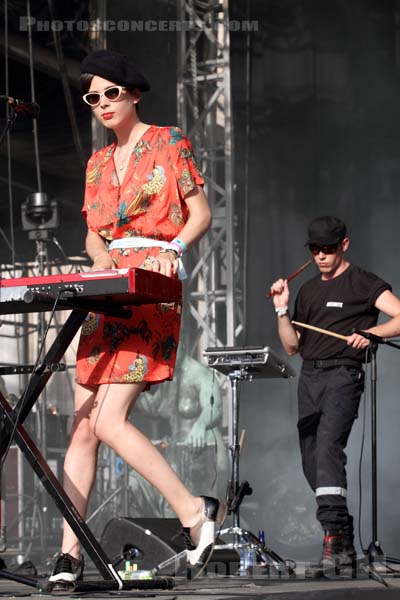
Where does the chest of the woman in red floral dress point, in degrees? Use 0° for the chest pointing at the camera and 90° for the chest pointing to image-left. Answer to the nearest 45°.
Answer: approximately 45°

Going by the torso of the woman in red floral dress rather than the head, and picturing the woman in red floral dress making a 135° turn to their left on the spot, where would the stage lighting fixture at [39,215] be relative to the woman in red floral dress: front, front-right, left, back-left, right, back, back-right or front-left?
left

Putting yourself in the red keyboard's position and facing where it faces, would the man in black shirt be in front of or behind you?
in front

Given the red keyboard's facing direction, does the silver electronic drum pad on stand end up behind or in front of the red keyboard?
in front

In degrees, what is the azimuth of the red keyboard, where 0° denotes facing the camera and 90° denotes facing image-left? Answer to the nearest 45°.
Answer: approximately 225°

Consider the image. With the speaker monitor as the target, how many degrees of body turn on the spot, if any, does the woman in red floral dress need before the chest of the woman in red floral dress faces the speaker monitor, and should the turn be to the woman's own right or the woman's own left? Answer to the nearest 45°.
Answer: approximately 135° to the woman's own right

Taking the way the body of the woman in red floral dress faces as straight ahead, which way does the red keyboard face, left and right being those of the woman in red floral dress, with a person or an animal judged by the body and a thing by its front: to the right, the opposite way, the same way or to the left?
the opposite way

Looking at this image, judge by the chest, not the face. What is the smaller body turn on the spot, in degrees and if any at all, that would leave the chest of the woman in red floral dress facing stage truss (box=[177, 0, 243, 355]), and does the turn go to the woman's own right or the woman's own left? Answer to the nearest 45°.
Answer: approximately 135° to the woman's own right

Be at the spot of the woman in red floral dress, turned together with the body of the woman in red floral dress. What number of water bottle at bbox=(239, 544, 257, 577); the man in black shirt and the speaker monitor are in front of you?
0
